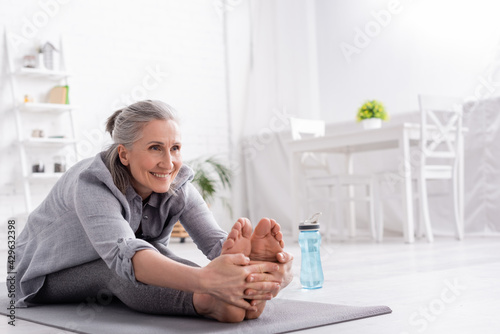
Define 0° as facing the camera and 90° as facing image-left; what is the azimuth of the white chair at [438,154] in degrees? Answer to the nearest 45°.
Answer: approximately 135°

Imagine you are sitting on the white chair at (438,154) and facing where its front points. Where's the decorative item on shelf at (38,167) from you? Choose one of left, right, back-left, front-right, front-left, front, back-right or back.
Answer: front-left

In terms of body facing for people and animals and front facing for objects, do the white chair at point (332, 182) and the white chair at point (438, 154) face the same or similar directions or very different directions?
very different directions

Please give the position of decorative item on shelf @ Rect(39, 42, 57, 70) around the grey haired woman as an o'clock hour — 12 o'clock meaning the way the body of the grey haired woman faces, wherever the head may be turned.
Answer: The decorative item on shelf is roughly at 7 o'clock from the grey haired woman.

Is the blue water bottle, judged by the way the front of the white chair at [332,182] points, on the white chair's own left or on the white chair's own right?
on the white chair's own right

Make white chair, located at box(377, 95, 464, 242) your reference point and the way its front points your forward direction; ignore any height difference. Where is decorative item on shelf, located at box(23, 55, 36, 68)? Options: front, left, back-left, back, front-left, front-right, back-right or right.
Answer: front-left

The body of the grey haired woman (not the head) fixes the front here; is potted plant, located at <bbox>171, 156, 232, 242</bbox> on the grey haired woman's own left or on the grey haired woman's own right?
on the grey haired woman's own left

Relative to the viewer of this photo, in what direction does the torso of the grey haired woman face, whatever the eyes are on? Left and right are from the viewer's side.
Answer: facing the viewer and to the right of the viewer

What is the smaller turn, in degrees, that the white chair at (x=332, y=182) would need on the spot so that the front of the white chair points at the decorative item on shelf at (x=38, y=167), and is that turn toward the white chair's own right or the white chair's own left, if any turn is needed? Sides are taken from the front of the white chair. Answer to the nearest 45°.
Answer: approximately 135° to the white chair's own right
